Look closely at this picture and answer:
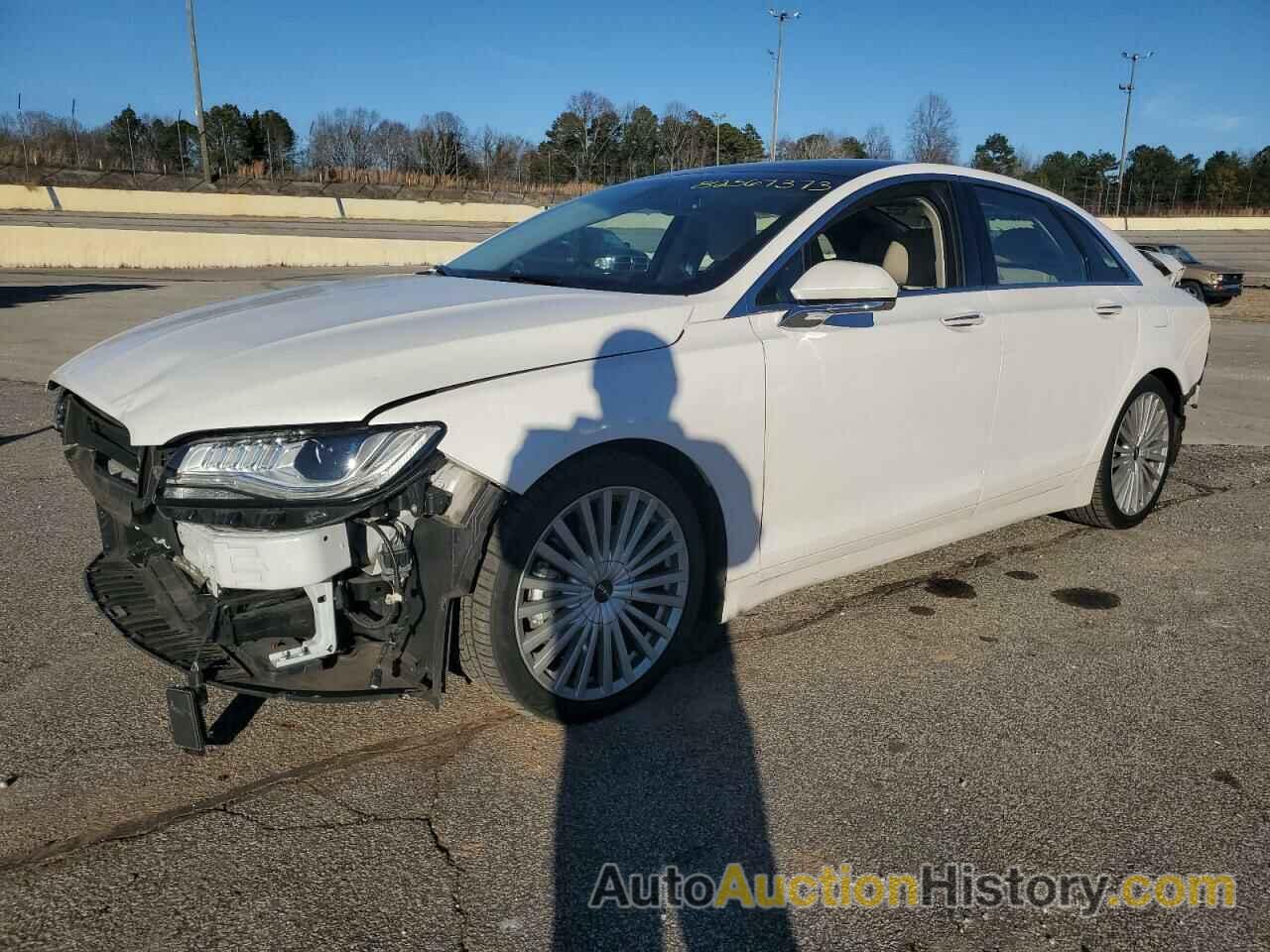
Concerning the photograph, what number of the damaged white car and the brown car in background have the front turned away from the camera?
0

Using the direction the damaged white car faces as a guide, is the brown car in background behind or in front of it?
behind

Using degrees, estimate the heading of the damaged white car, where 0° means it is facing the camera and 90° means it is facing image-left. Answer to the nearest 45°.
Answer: approximately 45°

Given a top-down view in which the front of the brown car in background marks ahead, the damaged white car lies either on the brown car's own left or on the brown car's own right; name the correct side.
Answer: on the brown car's own right

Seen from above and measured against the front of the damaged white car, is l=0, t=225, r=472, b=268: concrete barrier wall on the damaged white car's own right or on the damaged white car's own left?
on the damaged white car's own right

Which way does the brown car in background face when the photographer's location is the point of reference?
facing the viewer and to the right of the viewer

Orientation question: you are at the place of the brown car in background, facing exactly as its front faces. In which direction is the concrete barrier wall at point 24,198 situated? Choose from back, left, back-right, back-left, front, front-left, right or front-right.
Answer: back-right

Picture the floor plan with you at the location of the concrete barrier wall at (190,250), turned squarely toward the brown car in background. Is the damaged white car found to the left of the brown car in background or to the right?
right
